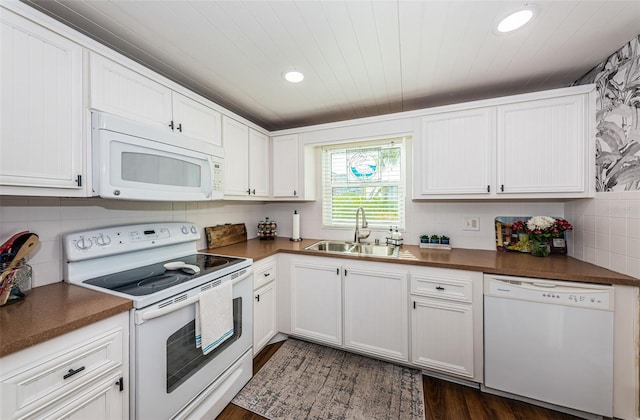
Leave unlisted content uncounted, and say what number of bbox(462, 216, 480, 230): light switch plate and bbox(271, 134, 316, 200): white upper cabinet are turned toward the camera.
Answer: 2

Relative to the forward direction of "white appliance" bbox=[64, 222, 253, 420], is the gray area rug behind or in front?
in front

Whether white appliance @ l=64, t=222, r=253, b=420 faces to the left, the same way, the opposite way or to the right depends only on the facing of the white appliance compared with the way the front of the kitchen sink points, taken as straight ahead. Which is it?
to the left

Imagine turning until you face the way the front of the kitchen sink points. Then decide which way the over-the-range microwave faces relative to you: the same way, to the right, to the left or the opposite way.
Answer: to the left

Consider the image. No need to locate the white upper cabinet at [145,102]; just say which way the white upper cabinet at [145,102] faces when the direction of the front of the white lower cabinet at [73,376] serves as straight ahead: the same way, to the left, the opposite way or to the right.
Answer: the same way

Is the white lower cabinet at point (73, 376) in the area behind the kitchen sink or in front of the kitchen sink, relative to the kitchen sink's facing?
in front

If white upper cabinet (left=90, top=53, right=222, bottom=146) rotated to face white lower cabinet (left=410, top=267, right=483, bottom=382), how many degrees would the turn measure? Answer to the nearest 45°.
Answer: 0° — it already faces it

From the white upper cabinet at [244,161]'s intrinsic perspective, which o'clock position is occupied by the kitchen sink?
The kitchen sink is roughly at 11 o'clock from the white upper cabinet.

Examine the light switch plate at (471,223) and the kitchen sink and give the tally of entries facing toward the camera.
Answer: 2

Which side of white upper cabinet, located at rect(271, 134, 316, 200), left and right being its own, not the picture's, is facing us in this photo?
front

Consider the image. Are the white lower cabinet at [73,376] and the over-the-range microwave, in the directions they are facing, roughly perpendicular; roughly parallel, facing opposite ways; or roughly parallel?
roughly parallel

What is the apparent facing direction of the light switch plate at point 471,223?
toward the camera

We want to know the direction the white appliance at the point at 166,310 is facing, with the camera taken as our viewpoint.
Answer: facing the viewer and to the right of the viewer

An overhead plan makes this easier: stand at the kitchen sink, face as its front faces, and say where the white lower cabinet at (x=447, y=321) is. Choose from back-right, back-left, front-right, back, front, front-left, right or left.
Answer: front-left

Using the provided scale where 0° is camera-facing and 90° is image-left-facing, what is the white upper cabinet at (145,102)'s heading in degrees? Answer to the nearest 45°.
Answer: approximately 315°
